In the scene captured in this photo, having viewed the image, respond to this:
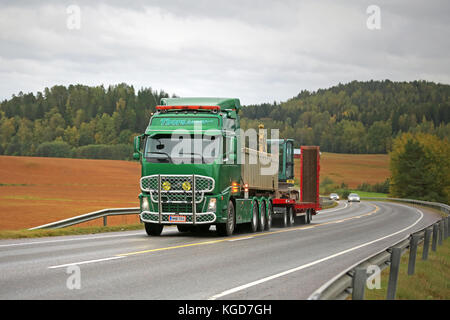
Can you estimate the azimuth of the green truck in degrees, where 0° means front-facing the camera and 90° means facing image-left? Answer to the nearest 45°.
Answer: approximately 45°
